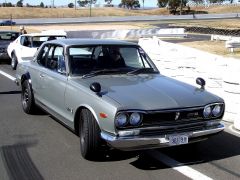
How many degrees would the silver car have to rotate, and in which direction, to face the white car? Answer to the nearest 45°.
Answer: approximately 135° to its left

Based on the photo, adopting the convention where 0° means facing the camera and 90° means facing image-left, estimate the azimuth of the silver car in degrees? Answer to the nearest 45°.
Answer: approximately 315°
